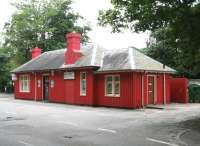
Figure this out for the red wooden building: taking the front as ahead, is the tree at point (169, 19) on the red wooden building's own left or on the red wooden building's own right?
on the red wooden building's own left

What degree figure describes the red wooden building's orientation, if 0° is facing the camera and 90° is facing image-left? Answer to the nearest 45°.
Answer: approximately 45°

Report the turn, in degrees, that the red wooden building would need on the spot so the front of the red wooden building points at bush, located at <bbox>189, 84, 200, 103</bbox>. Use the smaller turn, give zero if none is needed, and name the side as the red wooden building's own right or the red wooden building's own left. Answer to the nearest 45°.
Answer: approximately 135° to the red wooden building's own left
